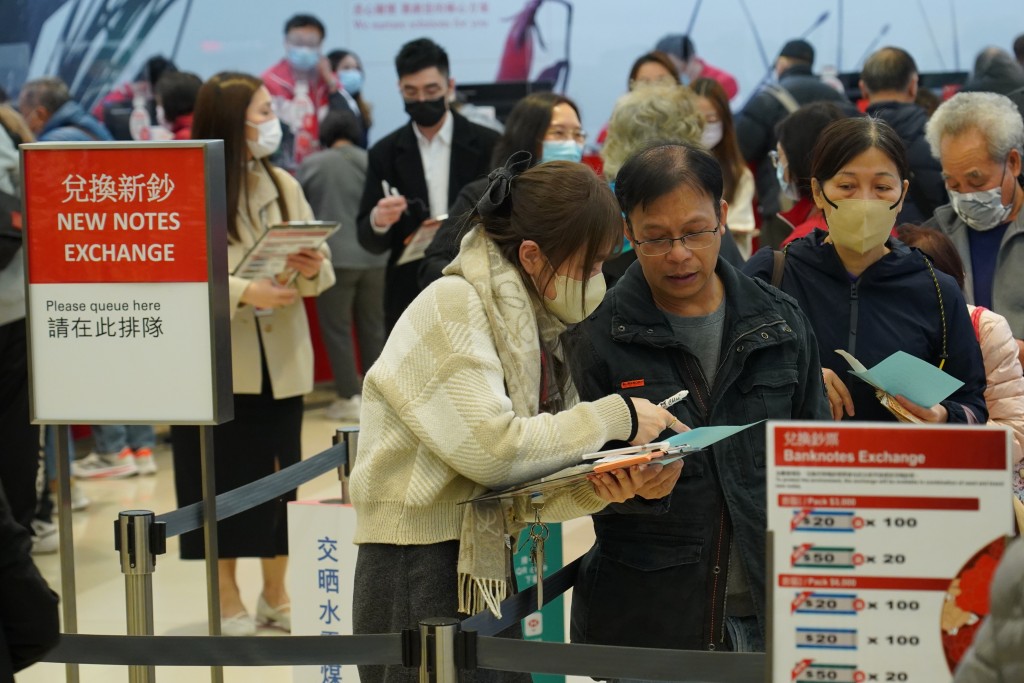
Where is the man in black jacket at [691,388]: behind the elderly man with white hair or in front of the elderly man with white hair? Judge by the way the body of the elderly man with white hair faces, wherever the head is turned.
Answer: in front

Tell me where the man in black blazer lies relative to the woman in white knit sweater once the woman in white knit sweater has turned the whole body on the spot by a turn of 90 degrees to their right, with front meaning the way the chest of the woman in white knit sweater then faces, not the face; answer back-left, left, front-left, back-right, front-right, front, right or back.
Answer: back

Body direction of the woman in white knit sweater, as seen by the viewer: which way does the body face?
to the viewer's right

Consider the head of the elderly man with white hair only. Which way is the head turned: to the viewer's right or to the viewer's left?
to the viewer's left

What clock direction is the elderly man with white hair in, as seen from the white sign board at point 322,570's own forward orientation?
The elderly man with white hair is roughly at 9 o'clock from the white sign board.

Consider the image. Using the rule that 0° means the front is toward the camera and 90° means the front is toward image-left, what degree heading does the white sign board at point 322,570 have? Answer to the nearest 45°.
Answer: approximately 0°

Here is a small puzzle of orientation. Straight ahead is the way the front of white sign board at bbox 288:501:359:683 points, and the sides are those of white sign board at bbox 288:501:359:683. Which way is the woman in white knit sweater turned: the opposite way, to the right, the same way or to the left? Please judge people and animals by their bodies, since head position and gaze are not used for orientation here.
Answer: to the left

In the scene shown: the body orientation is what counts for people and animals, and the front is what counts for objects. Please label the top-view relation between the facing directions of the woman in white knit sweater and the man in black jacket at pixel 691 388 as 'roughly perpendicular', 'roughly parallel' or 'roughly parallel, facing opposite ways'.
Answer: roughly perpendicular

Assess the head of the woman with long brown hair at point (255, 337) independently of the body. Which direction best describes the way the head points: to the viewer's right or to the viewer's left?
to the viewer's right

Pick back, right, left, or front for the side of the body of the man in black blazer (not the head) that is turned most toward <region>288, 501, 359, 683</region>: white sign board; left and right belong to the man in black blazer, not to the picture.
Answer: front

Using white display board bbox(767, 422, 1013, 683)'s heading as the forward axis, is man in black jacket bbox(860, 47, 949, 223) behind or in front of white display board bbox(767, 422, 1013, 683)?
behind

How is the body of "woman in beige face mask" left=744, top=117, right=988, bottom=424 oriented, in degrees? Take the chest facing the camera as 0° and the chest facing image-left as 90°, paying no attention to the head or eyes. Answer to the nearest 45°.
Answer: approximately 0°
